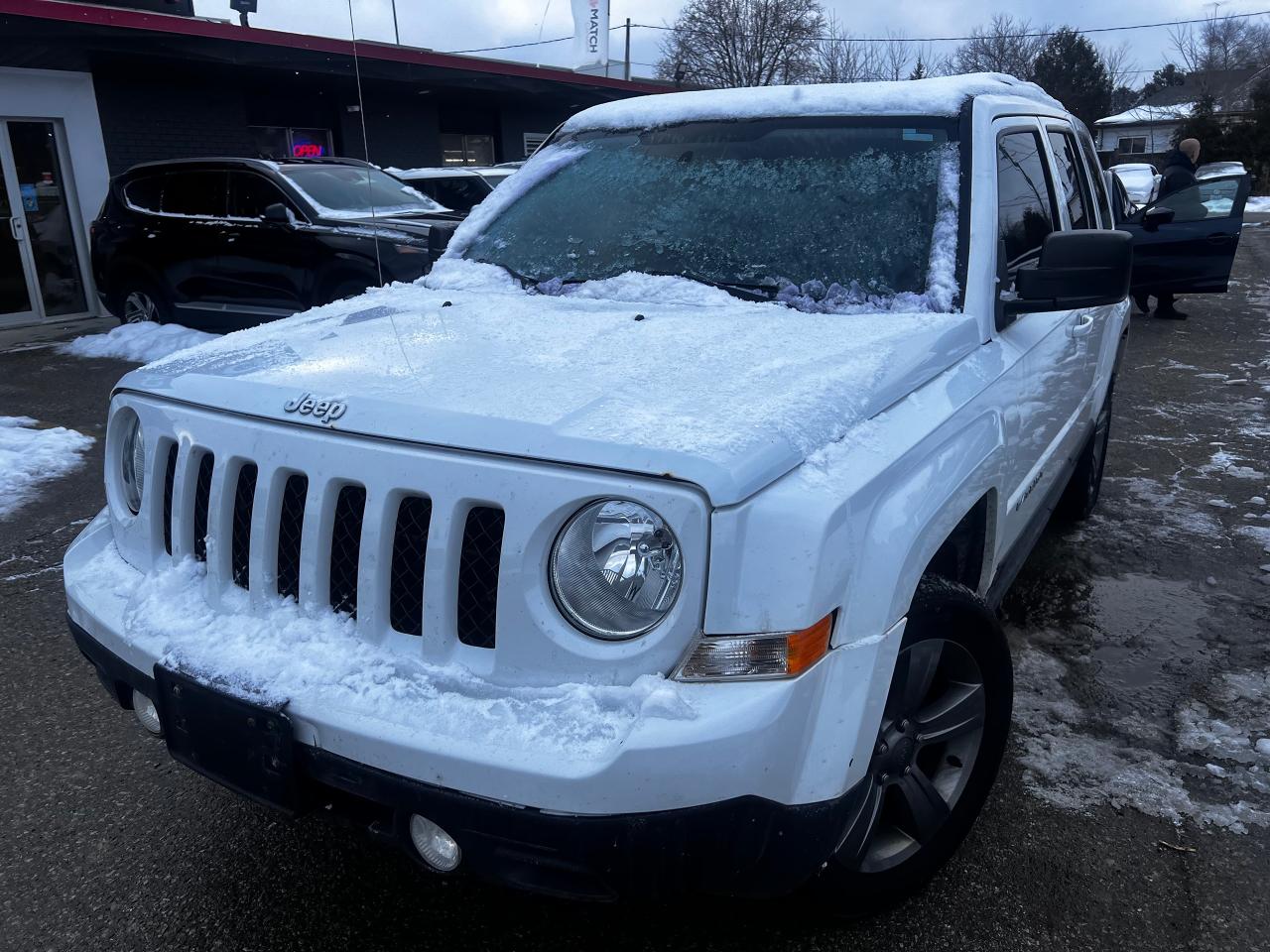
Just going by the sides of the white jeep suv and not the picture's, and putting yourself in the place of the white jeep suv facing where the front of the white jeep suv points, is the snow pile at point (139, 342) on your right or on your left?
on your right

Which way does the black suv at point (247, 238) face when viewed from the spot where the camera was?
facing the viewer and to the right of the viewer

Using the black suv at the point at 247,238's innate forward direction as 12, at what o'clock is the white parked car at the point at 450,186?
The white parked car is roughly at 9 o'clock from the black suv.

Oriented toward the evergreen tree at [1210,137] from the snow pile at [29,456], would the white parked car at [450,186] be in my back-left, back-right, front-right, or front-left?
front-left

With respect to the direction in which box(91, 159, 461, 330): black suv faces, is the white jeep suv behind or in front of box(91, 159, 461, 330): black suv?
in front

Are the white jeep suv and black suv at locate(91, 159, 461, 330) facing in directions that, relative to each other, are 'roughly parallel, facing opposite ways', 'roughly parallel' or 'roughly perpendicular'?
roughly perpendicular

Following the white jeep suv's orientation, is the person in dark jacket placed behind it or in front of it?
behind

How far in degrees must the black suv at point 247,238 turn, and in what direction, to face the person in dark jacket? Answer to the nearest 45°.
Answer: approximately 45° to its left

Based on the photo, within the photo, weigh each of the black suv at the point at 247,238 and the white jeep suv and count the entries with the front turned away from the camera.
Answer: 0

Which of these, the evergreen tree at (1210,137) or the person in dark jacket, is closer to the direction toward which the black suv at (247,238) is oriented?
the person in dark jacket

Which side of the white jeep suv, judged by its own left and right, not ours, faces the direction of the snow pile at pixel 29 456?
right

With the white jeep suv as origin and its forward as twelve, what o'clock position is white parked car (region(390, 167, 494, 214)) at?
The white parked car is roughly at 4 o'clock from the white jeep suv.

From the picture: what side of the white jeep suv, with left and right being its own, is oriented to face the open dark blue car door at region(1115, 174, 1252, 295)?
back

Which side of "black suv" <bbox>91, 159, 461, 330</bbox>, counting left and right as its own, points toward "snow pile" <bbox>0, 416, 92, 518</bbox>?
right
